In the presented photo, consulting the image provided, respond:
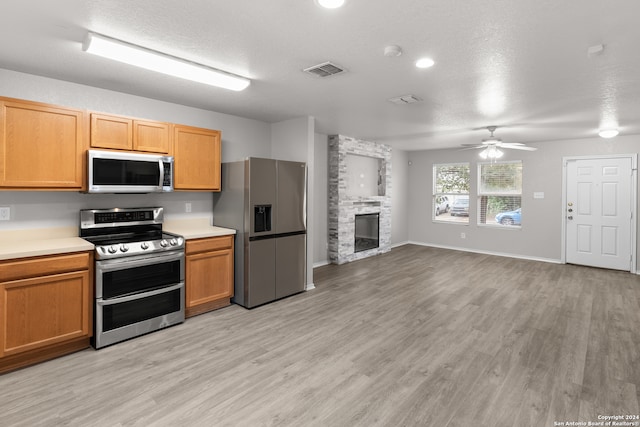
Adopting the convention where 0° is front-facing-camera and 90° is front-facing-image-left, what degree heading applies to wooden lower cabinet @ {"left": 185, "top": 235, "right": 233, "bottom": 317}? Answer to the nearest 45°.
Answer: approximately 315°

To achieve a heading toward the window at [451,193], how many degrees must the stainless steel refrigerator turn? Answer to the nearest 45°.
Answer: approximately 90° to its left

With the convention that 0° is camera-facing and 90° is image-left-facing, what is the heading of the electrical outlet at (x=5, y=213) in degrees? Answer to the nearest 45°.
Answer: approximately 0°

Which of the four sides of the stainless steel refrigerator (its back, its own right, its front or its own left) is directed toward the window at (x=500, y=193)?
left

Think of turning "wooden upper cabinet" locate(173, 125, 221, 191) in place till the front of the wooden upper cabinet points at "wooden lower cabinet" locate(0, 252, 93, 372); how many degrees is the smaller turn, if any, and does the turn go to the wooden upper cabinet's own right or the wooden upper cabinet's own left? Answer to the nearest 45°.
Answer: approximately 90° to the wooden upper cabinet's own right

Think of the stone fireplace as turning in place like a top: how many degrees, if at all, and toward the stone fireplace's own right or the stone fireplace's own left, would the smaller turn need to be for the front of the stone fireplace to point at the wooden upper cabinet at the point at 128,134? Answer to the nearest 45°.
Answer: approximately 90° to the stone fireplace's own right

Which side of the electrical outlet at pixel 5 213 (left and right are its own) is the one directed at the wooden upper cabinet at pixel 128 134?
left

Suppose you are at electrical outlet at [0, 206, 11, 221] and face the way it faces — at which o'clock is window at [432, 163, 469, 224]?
The window is roughly at 9 o'clock from the electrical outlet.

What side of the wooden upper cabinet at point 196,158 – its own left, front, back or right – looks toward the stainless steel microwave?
right

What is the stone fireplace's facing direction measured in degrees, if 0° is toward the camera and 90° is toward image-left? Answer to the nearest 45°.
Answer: approximately 315°
